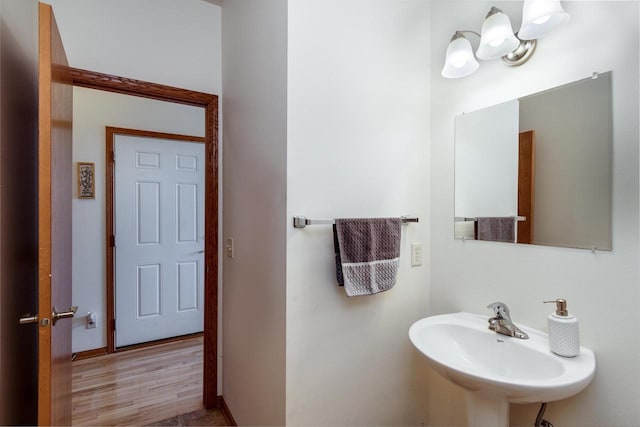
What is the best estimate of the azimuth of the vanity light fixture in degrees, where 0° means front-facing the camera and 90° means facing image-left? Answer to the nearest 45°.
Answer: approximately 45°

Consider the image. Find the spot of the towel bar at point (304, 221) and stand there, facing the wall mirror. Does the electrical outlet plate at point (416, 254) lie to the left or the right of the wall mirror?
left

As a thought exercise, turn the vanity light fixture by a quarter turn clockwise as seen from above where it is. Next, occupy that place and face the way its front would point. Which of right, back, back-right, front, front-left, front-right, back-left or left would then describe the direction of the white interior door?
front-left

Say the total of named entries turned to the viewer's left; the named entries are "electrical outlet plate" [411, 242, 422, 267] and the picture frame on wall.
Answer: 0

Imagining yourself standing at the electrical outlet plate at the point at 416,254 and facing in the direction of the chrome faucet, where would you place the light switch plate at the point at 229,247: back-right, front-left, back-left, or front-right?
back-right

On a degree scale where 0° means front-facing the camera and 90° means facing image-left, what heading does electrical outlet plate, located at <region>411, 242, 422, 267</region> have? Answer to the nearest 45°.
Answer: approximately 315°

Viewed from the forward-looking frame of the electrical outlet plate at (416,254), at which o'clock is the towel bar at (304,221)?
The towel bar is roughly at 3 o'clock from the electrical outlet plate.

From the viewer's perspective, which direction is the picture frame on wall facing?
toward the camera

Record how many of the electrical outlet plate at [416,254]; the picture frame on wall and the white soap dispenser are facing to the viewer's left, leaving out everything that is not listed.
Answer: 1

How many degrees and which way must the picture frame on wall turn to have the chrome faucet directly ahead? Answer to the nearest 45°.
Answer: approximately 45° to its left
